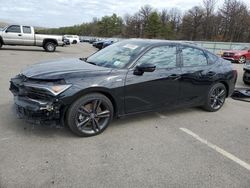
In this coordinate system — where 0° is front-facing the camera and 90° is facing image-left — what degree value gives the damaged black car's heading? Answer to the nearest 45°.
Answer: approximately 45°

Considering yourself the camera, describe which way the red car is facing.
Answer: facing the viewer and to the left of the viewer

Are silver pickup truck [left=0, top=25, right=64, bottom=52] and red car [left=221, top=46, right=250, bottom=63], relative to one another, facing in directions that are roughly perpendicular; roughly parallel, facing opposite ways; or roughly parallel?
roughly parallel

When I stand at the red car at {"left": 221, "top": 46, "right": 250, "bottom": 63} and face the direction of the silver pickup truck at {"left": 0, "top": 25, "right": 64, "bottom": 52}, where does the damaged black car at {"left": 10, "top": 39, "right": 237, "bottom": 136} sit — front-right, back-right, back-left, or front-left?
front-left

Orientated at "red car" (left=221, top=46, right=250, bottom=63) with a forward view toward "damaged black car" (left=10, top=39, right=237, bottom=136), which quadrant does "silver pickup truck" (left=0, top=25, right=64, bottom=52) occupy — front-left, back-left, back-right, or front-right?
front-right

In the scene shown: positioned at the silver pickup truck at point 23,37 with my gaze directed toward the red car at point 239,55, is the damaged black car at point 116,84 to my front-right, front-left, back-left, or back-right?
front-right

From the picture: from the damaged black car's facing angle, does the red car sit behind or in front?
behind

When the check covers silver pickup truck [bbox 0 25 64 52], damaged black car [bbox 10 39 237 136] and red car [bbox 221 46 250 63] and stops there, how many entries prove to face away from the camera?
0

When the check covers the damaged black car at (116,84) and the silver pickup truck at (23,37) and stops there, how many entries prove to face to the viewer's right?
0

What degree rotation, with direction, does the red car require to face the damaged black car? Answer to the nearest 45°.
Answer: approximately 45° to its left

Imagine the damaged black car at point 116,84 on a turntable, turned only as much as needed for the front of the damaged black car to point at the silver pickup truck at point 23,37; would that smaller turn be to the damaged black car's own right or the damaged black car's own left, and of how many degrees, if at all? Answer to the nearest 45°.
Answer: approximately 90° to the damaged black car's own right

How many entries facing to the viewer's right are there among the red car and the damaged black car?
0

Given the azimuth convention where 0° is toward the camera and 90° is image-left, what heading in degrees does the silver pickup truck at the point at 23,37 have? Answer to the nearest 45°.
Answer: approximately 90°

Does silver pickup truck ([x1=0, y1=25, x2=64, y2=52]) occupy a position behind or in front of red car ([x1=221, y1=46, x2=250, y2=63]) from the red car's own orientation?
in front
